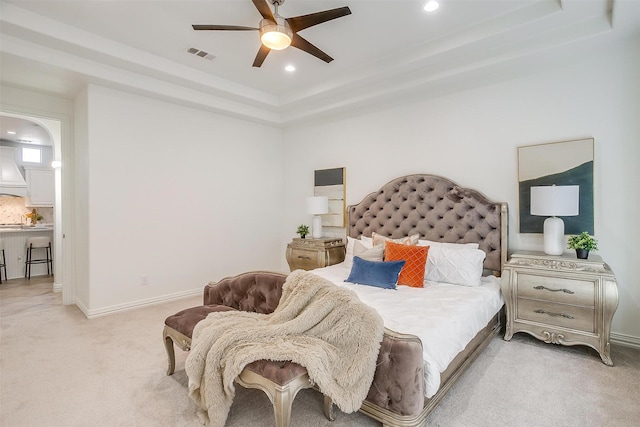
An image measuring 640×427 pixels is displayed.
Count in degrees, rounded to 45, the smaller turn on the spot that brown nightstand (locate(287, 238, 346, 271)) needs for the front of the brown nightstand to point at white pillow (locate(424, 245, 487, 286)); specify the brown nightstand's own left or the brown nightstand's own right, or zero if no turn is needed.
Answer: approximately 90° to the brown nightstand's own left

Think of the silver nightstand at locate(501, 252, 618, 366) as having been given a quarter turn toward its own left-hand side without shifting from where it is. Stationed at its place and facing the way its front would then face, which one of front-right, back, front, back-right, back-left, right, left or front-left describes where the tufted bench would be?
back-right

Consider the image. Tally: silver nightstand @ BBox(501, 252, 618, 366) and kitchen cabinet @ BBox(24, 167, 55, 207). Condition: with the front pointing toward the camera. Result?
2

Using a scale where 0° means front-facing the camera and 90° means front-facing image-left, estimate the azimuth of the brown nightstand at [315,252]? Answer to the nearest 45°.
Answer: approximately 45°

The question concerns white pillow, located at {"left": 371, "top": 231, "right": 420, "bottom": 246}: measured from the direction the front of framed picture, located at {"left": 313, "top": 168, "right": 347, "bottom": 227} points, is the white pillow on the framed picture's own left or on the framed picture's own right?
on the framed picture's own left

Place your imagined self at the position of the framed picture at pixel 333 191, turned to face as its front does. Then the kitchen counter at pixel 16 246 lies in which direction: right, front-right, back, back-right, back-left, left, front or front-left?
front-right

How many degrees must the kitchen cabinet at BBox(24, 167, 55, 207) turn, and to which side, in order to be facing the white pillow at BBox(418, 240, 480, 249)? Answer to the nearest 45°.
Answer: approximately 45° to its left

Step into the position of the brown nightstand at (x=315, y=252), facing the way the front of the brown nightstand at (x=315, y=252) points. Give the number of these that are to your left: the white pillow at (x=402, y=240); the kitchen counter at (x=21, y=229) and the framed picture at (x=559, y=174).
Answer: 2

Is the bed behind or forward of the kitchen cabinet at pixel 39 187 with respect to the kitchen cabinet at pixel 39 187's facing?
forward
